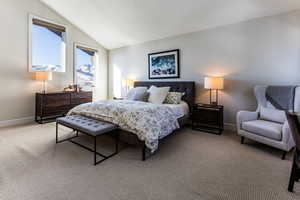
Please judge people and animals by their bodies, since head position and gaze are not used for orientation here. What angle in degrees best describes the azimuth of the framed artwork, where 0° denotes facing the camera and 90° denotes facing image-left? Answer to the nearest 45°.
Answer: approximately 45°

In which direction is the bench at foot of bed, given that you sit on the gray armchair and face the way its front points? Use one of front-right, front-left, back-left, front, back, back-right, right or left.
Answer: front

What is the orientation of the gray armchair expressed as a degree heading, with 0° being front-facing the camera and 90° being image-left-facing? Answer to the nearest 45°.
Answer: approximately 45°

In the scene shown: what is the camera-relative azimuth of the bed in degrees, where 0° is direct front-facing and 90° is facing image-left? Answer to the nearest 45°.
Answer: approximately 45°

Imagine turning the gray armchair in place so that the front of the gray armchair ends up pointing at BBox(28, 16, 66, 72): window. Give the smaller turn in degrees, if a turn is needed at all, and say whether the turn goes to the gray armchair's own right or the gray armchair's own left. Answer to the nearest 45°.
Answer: approximately 45° to the gray armchair's own right

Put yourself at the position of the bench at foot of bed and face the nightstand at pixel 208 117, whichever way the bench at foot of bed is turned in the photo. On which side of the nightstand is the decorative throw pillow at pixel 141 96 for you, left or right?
left

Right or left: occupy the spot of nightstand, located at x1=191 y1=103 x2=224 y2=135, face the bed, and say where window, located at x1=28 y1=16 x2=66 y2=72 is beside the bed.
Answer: right

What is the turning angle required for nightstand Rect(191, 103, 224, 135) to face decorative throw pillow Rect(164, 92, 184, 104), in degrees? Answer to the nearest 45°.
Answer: approximately 45° to its right

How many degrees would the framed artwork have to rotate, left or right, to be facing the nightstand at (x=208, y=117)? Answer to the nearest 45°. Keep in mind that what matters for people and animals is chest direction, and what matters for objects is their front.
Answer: approximately 90° to its left

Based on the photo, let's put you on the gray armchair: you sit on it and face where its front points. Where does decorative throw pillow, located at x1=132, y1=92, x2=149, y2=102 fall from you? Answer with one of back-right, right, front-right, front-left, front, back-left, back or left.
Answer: front-right

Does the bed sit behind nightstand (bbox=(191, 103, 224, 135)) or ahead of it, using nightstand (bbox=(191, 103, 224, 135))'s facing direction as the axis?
ahead

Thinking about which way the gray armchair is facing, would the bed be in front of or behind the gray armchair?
in front
